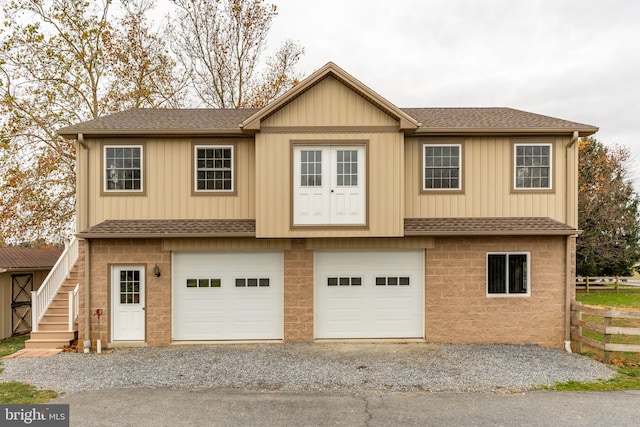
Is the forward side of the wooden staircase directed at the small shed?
no

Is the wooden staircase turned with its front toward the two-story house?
no

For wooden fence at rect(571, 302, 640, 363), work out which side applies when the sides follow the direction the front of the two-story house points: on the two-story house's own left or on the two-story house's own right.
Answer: on the two-story house's own left

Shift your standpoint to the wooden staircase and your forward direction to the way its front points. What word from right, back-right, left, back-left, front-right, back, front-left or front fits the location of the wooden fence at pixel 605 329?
front-left

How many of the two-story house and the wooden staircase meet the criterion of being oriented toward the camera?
2

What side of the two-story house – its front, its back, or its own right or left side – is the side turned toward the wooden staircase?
right

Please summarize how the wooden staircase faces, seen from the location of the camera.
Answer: facing the viewer
